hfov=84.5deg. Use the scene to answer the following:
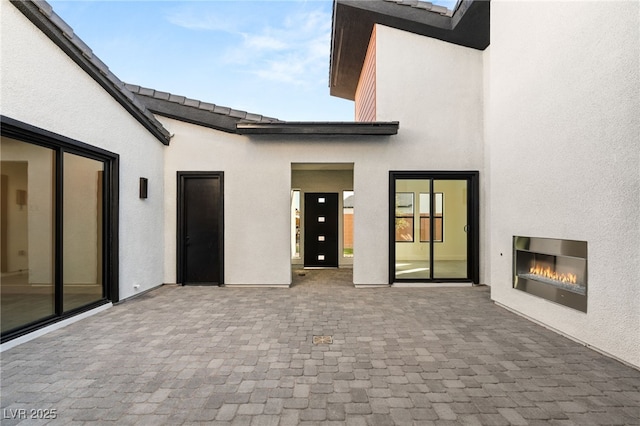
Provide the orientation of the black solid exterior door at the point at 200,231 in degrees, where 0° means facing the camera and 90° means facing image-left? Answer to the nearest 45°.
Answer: approximately 0°

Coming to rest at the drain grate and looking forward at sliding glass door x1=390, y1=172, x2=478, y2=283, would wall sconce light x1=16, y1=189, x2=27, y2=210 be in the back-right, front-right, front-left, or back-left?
back-left
